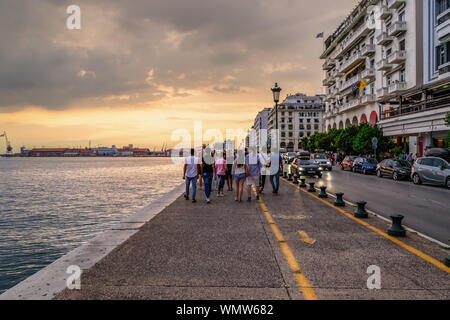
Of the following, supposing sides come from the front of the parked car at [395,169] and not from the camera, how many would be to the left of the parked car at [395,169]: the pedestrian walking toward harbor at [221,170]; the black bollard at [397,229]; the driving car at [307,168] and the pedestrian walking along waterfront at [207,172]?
0

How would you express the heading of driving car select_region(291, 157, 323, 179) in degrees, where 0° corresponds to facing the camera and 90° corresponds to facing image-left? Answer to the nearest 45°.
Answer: approximately 315°

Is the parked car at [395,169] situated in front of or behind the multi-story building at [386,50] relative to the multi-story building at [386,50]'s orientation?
in front

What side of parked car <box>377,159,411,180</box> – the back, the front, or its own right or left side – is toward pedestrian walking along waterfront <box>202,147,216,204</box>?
right

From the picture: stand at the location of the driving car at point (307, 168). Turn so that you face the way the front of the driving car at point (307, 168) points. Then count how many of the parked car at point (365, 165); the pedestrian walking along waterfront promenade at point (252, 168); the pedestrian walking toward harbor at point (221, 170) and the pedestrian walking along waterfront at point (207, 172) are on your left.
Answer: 1

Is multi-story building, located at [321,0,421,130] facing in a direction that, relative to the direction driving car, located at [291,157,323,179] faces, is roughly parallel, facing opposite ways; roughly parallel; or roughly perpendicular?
roughly perpendicular

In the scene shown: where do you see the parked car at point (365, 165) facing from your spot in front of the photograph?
facing the viewer and to the right of the viewer

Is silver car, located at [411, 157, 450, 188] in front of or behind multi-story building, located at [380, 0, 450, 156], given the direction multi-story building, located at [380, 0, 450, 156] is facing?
in front

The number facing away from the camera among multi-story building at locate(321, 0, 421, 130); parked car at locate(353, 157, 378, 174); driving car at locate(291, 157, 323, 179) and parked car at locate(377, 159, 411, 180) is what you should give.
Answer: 0

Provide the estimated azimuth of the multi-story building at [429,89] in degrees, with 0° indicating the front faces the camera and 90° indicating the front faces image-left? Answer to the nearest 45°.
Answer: approximately 45°

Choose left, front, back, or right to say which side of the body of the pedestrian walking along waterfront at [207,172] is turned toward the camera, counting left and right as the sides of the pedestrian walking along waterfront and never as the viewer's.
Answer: back

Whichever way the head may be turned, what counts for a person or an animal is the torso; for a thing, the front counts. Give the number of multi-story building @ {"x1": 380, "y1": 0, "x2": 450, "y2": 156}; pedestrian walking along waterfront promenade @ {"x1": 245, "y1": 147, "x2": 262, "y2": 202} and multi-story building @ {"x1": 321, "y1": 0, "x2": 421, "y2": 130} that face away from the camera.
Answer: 1

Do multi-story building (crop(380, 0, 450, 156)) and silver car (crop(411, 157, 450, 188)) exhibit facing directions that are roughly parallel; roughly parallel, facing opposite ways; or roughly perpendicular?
roughly perpendicular

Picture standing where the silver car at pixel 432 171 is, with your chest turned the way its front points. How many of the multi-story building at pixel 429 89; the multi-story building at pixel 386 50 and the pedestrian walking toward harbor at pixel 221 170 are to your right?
1

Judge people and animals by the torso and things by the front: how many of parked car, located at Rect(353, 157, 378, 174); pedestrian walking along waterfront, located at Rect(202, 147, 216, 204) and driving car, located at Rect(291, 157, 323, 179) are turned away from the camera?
1

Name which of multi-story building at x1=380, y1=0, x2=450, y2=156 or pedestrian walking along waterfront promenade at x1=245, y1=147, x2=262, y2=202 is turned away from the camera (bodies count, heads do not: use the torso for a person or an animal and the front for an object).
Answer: the pedestrian walking along waterfront promenade

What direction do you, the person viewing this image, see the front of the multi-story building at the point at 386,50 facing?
facing the viewer and to the left of the viewer

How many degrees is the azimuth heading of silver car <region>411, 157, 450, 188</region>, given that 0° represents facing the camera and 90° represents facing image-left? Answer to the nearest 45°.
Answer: approximately 315°

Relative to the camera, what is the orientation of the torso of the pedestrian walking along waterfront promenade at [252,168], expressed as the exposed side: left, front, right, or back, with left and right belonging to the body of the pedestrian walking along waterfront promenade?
back
